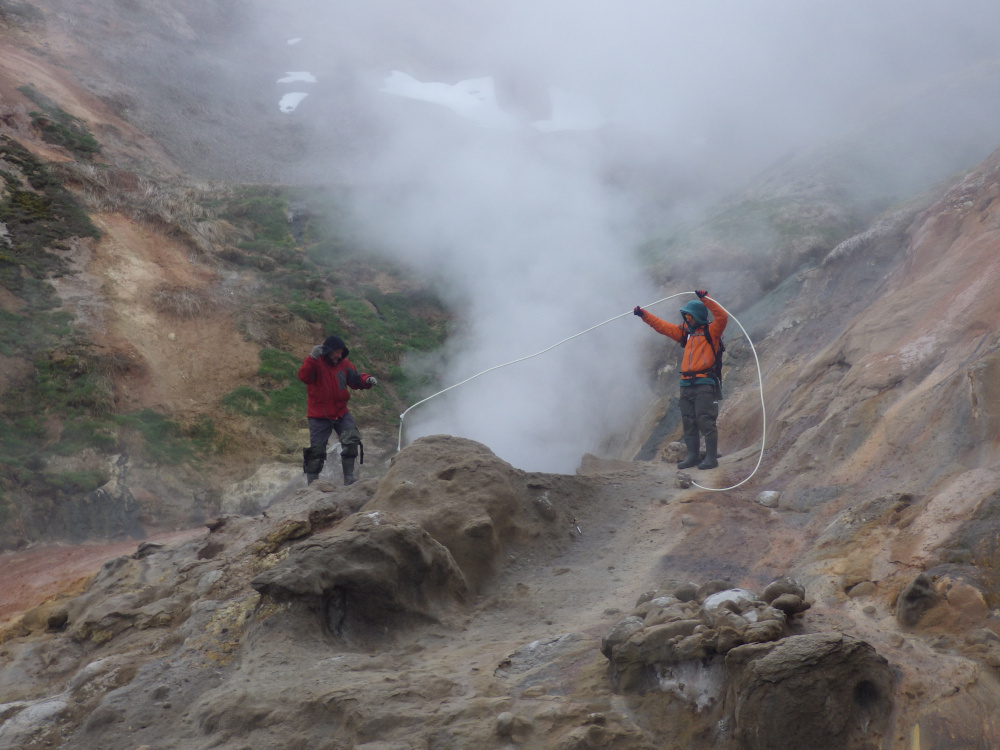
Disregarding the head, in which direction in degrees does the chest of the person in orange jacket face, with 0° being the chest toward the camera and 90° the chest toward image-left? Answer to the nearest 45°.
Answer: approximately 45°

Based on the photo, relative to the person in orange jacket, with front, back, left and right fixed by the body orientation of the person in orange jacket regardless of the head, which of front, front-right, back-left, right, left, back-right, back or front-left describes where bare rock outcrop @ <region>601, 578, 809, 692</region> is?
front-left

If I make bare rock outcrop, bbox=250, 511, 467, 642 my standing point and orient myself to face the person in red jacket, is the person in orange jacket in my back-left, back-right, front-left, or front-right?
front-right

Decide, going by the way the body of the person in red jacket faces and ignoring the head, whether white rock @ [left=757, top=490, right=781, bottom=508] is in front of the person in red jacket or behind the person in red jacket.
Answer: in front

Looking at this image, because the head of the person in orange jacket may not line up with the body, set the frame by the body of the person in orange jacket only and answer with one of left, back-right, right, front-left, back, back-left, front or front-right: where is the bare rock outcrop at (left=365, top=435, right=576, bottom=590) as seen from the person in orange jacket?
front

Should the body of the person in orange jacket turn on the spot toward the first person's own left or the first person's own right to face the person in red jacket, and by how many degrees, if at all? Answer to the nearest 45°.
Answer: approximately 45° to the first person's own right

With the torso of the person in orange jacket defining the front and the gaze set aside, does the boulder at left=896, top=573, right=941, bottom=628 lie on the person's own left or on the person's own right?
on the person's own left

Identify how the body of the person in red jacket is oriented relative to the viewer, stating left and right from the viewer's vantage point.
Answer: facing the viewer and to the right of the viewer

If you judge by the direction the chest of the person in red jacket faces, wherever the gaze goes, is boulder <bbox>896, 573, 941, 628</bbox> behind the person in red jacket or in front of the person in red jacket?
in front

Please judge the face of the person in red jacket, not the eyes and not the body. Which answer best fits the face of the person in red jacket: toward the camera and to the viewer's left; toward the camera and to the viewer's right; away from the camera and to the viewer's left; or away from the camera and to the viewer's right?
toward the camera and to the viewer's right

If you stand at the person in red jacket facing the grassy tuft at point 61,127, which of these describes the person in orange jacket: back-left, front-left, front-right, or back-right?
back-right

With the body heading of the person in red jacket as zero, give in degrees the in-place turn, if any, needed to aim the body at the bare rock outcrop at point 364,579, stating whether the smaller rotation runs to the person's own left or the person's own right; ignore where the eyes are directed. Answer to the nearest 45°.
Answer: approximately 45° to the person's own right

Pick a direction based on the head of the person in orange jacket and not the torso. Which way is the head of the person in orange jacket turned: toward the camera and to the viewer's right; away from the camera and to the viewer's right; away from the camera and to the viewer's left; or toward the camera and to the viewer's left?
toward the camera and to the viewer's left

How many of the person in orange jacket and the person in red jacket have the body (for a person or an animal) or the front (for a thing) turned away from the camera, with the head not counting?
0

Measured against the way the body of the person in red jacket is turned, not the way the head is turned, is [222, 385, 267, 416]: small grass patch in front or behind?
behind

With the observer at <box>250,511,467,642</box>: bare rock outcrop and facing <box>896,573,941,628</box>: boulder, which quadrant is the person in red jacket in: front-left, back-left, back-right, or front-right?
back-left
